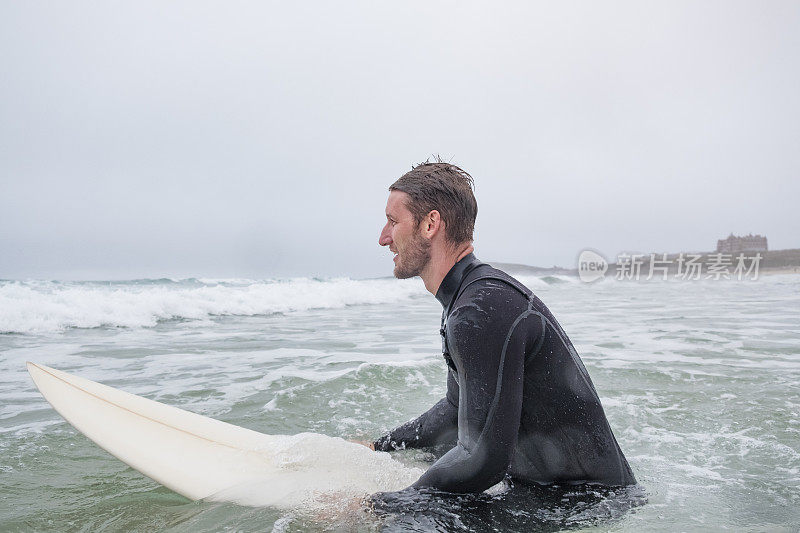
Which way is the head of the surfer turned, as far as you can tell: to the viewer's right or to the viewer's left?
to the viewer's left

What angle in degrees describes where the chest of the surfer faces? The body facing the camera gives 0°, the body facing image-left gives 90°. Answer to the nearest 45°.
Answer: approximately 90°
